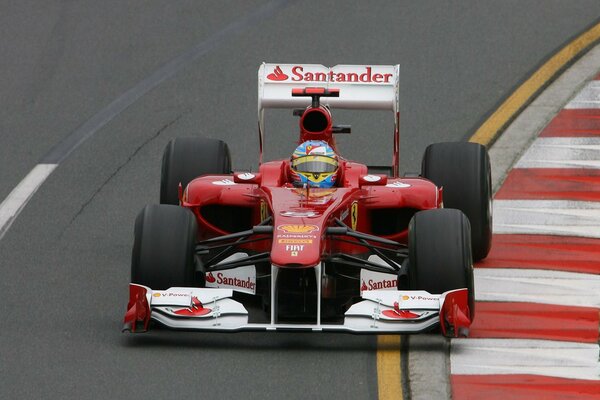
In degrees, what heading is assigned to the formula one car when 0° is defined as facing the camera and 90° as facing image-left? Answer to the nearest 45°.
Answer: approximately 0°
